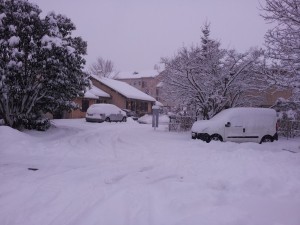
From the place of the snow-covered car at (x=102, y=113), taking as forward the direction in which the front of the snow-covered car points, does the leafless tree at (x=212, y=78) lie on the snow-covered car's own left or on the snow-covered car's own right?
on the snow-covered car's own right

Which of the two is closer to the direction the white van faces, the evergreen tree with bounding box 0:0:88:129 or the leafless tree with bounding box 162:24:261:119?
the evergreen tree

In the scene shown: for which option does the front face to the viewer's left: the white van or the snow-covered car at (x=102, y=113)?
the white van

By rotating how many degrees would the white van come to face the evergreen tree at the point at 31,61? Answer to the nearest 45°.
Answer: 0° — it already faces it

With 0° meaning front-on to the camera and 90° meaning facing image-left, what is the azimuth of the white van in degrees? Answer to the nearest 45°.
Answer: approximately 90°

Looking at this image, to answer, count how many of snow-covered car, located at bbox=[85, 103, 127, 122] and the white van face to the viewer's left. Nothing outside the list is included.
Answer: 1

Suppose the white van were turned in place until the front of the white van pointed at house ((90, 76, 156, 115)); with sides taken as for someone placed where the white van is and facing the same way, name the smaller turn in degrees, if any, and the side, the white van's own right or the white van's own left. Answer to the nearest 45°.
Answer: approximately 45° to the white van's own right

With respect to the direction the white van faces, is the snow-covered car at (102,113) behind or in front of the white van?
in front
